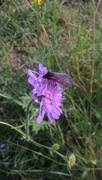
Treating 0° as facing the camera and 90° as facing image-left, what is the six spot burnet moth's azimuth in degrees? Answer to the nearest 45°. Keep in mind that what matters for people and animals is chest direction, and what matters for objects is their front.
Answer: approximately 90°
